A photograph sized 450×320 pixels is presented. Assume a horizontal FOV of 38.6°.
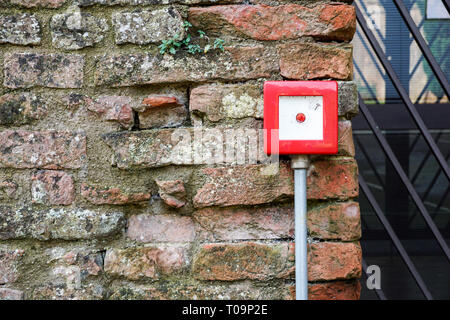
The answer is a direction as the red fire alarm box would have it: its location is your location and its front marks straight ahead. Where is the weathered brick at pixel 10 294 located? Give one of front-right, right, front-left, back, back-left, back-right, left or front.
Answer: right

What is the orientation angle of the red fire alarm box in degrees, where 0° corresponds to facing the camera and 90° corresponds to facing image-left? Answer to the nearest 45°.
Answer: approximately 0°

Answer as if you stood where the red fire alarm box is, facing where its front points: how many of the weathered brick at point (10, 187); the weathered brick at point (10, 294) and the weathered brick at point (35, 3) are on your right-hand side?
3

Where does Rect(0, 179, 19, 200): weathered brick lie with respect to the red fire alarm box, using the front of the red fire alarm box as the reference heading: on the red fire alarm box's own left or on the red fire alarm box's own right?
on the red fire alarm box's own right

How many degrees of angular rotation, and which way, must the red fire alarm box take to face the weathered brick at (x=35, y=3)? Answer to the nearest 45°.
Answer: approximately 90° to its right
